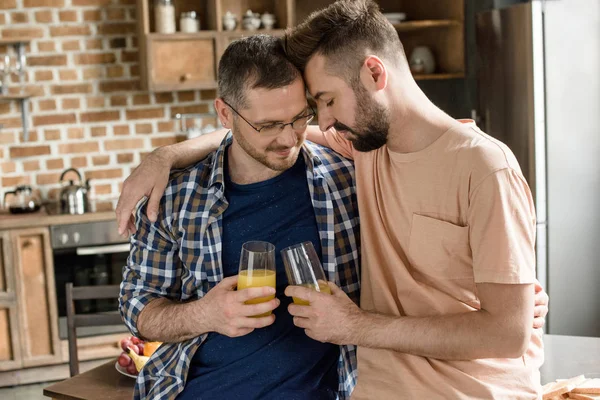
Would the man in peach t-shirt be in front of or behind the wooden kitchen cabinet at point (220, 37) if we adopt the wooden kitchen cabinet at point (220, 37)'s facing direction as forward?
in front

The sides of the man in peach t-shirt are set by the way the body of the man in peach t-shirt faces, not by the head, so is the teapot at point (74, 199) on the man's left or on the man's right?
on the man's right

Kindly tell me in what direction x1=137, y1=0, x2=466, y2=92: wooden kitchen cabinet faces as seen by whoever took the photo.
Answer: facing the viewer

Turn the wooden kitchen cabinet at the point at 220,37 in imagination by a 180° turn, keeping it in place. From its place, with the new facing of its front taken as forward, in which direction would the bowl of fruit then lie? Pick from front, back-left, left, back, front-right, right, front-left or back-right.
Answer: back

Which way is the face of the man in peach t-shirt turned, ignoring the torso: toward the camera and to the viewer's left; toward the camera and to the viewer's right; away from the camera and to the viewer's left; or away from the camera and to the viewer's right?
toward the camera and to the viewer's left

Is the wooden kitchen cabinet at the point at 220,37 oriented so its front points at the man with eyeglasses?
yes

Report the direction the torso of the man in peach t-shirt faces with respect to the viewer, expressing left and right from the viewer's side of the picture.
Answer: facing the viewer and to the left of the viewer

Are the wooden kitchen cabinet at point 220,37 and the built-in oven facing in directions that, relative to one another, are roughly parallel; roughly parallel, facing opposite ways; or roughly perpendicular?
roughly parallel

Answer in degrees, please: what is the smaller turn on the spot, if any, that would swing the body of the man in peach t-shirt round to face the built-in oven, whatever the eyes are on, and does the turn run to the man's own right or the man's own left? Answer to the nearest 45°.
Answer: approximately 90° to the man's own right

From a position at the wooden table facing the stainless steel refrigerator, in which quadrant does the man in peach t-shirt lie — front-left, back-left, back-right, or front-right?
front-right

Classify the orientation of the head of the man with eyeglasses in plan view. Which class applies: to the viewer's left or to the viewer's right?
to the viewer's right

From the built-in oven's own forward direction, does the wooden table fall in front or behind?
in front

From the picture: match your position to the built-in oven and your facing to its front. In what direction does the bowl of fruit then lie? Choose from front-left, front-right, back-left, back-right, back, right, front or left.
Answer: front

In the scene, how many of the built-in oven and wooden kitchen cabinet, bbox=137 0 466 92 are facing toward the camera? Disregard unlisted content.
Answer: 2
